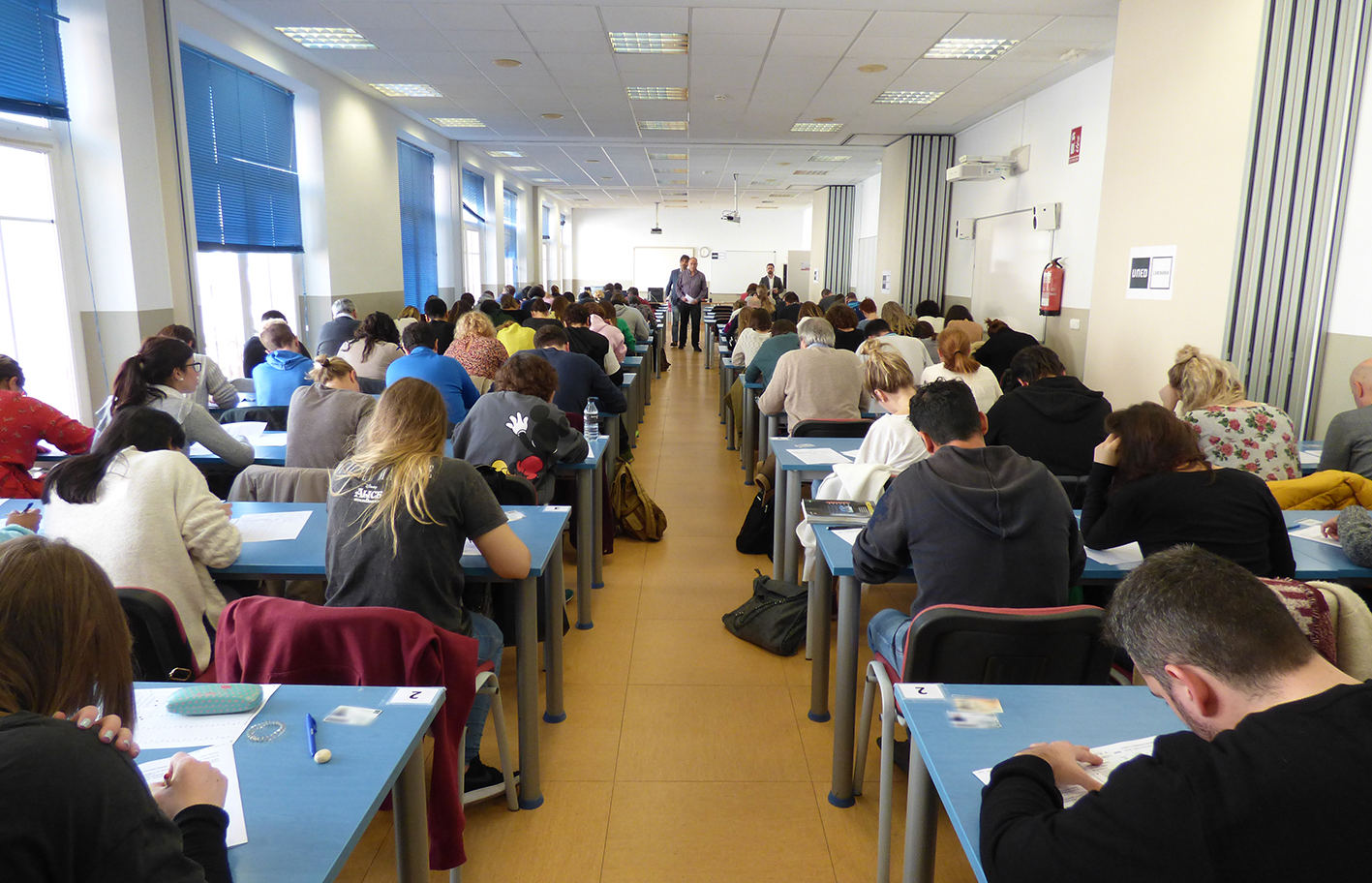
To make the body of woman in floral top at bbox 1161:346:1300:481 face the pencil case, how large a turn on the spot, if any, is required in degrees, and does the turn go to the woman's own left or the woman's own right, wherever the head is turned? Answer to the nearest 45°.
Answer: approximately 90° to the woman's own left

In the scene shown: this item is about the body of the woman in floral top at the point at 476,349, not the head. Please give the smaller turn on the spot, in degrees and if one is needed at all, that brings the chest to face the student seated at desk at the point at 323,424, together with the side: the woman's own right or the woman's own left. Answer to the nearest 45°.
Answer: approximately 180°

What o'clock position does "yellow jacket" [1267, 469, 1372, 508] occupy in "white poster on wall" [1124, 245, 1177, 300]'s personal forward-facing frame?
The yellow jacket is roughly at 10 o'clock from the white poster on wall.

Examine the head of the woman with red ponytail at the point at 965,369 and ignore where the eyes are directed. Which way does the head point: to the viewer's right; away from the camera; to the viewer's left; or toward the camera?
away from the camera

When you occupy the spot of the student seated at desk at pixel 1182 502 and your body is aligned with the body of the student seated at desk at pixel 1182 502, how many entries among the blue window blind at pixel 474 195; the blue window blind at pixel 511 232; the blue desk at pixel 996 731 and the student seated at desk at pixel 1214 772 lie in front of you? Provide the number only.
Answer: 2

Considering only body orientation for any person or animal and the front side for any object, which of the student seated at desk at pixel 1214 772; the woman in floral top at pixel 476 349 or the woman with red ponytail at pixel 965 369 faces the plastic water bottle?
the student seated at desk

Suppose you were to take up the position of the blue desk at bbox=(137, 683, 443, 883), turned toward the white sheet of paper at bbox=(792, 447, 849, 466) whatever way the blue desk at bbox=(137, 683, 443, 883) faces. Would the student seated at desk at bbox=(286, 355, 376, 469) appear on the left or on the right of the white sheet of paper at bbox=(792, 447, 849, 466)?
left

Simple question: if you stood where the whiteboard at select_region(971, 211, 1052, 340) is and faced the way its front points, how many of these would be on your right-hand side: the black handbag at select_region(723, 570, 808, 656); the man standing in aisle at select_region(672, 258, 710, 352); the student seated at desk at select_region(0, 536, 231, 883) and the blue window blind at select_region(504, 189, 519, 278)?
2

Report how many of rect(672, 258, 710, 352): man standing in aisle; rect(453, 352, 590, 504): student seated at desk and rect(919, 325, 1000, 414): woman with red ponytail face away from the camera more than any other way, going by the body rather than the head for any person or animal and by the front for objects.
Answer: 2

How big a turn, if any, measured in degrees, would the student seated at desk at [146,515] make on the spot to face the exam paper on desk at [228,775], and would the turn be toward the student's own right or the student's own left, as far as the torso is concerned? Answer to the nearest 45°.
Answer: approximately 135° to the student's own right

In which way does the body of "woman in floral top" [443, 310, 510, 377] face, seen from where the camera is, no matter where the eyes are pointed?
away from the camera

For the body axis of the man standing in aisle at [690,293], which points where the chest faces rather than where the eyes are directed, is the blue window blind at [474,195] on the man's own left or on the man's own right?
on the man's own right

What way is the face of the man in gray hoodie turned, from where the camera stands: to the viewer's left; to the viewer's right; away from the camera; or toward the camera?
away from the camera

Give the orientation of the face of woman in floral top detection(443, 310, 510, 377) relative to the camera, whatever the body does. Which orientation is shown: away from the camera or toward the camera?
away from the camera
